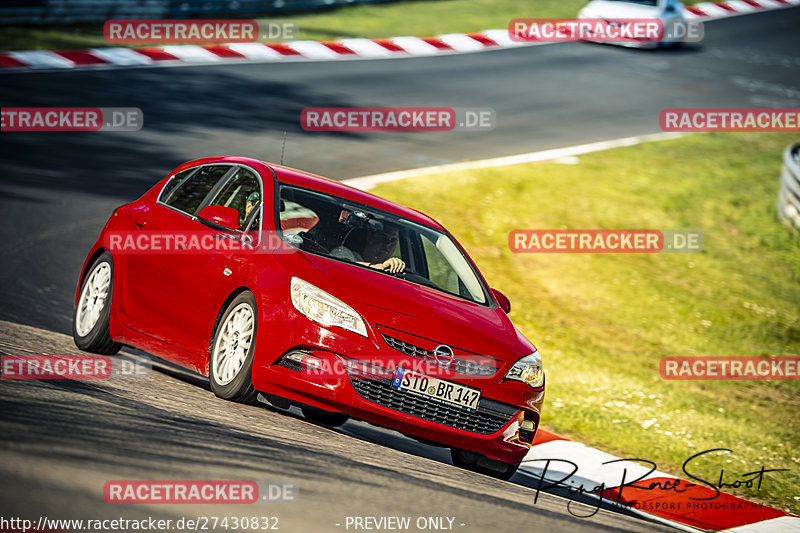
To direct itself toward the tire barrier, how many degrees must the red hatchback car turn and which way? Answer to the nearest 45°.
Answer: approximately 90° to its left

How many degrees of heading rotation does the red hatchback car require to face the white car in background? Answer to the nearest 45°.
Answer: approximately 135° to its left

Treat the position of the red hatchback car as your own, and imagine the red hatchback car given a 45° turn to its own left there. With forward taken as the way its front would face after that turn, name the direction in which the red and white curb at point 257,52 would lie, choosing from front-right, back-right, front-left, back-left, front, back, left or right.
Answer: left

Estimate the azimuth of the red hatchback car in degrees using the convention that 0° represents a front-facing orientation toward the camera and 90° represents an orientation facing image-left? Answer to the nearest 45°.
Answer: approximately 315°
